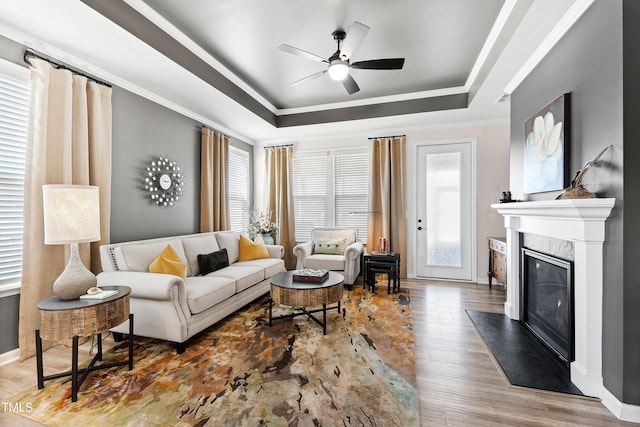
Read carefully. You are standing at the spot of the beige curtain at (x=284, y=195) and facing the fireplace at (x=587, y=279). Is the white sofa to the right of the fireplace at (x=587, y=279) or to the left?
right

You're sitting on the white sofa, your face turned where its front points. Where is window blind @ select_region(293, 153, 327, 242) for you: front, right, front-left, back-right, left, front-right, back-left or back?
left

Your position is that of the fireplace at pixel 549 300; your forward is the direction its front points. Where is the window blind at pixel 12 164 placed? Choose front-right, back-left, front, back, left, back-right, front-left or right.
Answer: front

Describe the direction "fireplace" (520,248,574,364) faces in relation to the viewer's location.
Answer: facing the viewer and to the left of the viewer

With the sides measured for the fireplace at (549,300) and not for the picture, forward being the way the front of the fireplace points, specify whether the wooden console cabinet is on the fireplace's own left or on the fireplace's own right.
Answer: on the fireplace's own right

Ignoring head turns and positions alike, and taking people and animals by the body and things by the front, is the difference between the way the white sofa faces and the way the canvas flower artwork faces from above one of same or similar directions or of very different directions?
very different directions

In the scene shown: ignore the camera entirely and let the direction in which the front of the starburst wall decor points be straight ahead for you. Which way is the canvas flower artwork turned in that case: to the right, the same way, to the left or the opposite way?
the opposite way

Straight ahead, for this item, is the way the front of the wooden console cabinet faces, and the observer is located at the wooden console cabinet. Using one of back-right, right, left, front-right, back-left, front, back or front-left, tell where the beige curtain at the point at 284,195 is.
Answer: front-right

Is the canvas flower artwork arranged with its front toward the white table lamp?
yes

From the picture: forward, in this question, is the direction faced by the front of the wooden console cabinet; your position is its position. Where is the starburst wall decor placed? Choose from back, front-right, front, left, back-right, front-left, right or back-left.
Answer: front

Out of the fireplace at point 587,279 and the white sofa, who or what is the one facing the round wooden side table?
the fireplace

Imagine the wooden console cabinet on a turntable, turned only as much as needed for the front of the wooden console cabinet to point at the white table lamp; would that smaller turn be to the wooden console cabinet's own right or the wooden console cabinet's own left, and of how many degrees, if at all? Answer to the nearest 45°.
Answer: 0° — it already faces it

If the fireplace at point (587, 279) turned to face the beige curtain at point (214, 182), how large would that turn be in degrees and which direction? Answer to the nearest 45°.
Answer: approximately 45° to its right

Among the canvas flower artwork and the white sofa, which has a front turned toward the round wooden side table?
the canvas flower artwork

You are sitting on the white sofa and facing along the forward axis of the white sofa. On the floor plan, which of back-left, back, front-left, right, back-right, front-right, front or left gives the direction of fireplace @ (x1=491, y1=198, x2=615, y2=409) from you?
front
